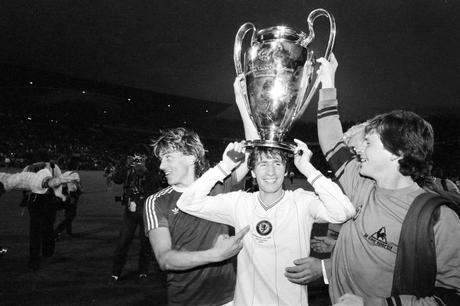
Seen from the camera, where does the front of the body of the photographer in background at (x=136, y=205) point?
toward the camera

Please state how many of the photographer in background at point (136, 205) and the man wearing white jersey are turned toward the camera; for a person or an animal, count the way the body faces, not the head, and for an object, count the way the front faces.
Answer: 2

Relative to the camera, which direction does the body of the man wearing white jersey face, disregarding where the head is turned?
toward the camera
